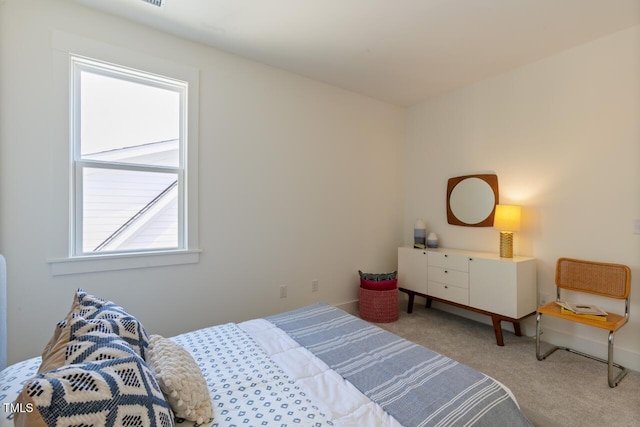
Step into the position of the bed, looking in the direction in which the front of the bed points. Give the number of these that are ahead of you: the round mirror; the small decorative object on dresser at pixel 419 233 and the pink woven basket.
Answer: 3

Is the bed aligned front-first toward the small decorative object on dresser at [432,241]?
yes

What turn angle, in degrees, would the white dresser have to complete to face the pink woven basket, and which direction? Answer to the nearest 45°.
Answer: approximately 45° to its right

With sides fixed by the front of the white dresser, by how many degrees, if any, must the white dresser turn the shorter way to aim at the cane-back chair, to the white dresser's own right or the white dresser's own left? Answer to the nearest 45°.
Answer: approximately 135° to the white dresser's own left

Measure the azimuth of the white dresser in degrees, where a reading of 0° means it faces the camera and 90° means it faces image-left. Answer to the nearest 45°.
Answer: approximately 45°

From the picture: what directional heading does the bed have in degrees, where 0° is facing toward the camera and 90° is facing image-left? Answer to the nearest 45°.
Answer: approximately 225°
